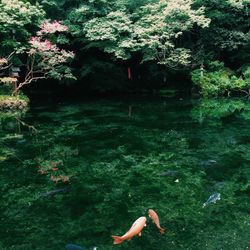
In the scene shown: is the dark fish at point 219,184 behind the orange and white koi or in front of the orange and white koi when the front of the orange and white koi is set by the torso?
in front

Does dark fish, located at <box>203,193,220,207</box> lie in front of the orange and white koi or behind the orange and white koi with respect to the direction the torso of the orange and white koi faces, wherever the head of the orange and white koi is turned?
in front

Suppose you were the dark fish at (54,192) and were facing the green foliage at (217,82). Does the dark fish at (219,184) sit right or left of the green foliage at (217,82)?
right

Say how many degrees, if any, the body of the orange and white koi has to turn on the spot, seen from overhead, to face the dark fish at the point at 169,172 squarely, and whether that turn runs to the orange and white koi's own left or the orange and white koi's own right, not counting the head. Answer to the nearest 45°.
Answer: approximately 45° to the orange and white koi's own left

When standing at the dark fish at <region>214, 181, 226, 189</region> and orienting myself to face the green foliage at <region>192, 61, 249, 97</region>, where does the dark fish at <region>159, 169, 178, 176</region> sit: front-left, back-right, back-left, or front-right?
front-left

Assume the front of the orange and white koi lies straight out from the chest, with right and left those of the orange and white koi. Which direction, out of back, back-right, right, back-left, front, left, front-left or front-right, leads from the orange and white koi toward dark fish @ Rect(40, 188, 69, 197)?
left

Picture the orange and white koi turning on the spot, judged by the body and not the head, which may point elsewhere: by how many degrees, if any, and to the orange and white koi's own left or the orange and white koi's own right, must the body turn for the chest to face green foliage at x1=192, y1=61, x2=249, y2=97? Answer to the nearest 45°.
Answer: approximately 45° to the orange and white koi's own left

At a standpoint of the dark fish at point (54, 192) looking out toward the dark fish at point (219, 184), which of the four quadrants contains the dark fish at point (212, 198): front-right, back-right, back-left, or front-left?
front-right

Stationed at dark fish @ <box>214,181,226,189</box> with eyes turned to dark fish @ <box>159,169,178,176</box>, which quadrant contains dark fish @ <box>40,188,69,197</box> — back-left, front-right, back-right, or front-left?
front-left

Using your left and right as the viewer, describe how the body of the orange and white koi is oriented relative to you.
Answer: facing away from the viewer and to the right of the viewer

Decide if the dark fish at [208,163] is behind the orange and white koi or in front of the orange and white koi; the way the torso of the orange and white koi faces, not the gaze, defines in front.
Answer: in front

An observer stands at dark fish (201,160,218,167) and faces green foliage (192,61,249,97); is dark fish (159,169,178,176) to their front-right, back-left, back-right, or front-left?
back-left
